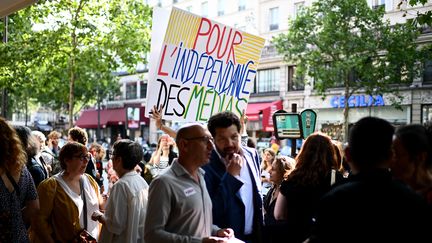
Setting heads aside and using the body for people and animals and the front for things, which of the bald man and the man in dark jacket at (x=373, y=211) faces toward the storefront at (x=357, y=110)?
the man in dark jacket

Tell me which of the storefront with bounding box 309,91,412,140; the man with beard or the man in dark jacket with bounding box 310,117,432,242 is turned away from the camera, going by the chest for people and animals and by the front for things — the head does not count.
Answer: the man in dark jacket

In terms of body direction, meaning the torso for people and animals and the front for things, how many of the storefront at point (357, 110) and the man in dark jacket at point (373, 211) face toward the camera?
1

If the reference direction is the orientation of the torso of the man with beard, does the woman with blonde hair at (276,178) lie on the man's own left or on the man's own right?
on the man's own left

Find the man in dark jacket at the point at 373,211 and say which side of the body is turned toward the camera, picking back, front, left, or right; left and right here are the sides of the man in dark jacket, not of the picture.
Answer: back
